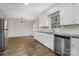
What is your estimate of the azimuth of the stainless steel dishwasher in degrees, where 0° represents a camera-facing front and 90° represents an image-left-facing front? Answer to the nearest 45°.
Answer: approximately 45°
